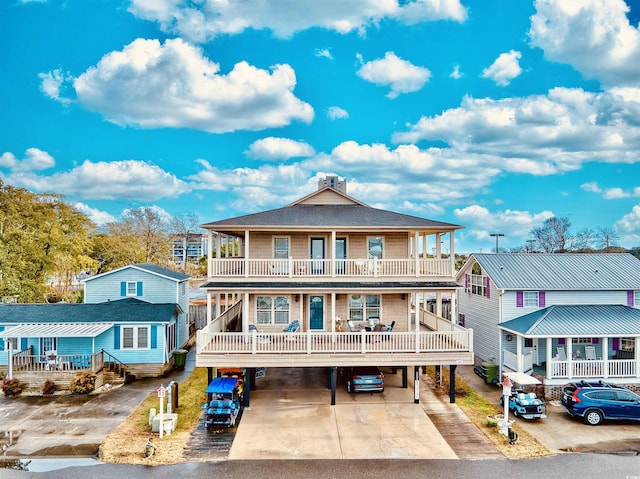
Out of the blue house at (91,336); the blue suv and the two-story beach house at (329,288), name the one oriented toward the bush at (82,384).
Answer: the blue house

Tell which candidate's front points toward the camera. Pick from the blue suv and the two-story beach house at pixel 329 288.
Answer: the two-story beach house

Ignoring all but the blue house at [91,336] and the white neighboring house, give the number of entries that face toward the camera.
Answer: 2

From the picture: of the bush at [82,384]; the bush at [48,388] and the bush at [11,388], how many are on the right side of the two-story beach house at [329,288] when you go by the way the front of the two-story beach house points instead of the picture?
3

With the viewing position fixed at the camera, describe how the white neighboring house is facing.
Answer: facing the viewer

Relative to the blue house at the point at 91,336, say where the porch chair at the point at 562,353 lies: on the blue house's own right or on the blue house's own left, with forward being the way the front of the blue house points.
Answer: on the blue house's own left

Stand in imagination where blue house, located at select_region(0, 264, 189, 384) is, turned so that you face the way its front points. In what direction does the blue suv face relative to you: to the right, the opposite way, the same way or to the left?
to the left

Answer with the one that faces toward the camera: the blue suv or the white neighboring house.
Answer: the white neighboring house

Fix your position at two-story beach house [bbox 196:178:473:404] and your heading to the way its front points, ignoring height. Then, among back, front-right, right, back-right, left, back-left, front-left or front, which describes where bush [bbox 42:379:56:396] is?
right

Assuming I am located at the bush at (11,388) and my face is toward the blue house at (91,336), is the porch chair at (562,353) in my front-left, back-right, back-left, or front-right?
front-right

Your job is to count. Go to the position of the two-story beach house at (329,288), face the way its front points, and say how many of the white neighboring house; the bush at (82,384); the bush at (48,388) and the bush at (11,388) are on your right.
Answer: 3

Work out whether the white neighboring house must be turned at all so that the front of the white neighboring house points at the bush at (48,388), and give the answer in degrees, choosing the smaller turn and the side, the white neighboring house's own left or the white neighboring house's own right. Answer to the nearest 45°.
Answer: approximately 45° to the white neighboring house's own right

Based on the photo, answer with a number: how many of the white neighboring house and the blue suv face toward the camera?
1

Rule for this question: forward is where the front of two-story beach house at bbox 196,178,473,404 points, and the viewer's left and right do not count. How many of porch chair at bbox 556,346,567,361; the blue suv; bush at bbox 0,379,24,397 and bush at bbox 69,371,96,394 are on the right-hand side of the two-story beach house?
2
